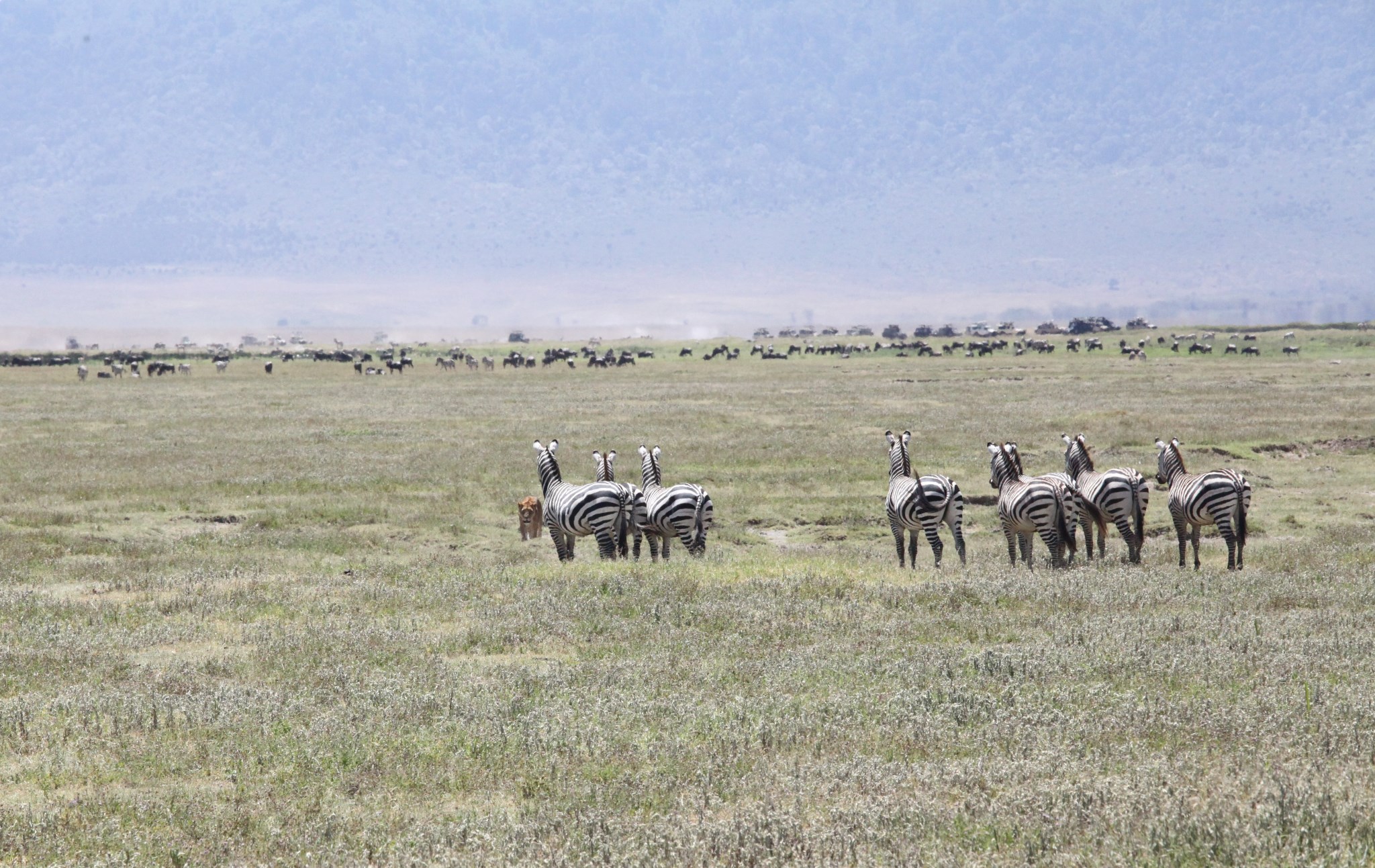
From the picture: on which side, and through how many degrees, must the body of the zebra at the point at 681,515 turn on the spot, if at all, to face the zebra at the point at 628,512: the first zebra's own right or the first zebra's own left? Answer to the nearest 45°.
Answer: approximately 45° to the first zebra's own left

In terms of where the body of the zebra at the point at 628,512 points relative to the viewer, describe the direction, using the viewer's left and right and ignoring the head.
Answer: facing away from the viewer and to the left of the viewer

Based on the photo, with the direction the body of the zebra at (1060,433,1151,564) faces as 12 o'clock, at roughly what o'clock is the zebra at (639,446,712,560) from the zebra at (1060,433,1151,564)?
the zebra at (639,446,712,560) is roughly at 10 o'clock from the zebra at (1060,433,1151,564).

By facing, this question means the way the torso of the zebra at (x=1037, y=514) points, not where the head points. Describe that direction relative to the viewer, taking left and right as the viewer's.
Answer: facing away from the viewer and to the left of the viewer

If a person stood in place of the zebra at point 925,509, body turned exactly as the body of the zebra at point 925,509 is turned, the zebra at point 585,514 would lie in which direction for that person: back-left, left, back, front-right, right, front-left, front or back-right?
front-left

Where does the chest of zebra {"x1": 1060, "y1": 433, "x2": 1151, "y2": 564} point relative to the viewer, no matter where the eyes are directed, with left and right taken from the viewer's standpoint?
facing away from the viewer and to the left of the viewer

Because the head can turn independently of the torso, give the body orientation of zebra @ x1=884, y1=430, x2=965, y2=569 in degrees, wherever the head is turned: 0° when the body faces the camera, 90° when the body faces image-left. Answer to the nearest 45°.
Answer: approximately 135°

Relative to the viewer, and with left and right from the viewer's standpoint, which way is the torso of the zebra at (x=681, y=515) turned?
facing away from the viewer and to the left of the viewer

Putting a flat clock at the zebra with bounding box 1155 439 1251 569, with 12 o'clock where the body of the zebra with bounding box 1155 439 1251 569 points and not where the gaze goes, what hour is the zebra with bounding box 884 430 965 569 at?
the zebra with bounding box 884 430 965 569 is roughly at 10 o'clock from the zebra with bounding box 1155 439 1251 569.

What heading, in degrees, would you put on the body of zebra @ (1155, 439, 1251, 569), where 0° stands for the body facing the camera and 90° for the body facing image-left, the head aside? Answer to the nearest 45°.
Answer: approximately 135°
